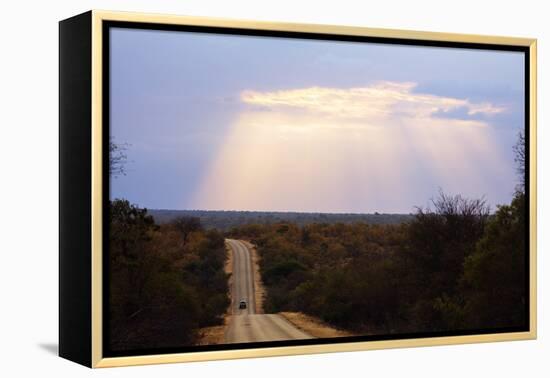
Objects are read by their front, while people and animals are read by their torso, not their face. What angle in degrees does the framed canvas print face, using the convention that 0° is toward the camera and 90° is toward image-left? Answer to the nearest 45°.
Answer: approximately 315°
